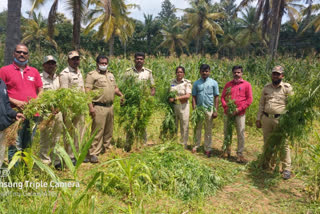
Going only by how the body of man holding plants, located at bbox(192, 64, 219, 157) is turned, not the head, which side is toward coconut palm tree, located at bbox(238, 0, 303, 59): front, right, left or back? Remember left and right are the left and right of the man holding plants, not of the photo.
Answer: back

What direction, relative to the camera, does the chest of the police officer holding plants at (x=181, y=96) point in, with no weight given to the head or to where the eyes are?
toward the camera

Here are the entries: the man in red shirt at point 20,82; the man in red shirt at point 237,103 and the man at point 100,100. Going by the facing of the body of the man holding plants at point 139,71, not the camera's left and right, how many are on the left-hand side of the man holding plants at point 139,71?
1

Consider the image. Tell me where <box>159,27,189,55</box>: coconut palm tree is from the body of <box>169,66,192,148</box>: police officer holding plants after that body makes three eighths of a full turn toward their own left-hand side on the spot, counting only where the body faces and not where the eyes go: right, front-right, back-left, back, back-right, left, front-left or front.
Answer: front-left

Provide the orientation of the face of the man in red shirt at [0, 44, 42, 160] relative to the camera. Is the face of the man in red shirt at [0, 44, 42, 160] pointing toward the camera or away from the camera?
toward the camera

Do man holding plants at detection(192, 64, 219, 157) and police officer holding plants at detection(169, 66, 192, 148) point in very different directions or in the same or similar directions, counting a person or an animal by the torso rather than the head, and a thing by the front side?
same or similar directions

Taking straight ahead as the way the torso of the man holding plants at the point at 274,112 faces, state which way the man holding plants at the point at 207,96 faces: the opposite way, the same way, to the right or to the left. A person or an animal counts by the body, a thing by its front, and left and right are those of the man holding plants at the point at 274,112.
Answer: the same way

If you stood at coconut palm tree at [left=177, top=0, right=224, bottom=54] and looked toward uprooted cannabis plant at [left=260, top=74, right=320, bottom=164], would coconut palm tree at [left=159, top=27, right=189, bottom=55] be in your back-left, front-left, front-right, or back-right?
back-right

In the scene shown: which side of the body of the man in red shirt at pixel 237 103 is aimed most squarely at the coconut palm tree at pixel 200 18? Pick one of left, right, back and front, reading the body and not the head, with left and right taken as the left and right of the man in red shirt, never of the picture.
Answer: back

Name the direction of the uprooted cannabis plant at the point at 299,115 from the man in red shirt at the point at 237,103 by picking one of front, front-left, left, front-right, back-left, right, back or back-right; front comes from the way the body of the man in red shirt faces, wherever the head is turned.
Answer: front-left

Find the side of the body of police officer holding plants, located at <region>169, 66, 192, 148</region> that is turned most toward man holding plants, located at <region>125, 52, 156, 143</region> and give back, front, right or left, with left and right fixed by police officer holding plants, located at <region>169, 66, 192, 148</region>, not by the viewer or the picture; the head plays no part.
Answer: right

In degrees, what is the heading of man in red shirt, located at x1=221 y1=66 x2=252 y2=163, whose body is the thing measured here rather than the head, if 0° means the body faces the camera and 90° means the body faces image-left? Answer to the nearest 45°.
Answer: approximately 0°

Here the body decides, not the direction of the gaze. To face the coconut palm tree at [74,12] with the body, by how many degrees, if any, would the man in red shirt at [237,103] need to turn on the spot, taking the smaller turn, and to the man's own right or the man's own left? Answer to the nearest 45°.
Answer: approximately 135° to the man's own right

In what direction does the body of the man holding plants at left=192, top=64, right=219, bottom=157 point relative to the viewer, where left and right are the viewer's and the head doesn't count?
facing the viewer

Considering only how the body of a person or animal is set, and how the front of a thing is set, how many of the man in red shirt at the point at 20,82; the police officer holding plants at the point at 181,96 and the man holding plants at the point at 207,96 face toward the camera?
3

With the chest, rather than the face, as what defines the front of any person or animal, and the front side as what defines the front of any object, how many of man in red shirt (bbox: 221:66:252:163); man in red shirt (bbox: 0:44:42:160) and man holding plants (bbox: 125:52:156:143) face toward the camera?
3

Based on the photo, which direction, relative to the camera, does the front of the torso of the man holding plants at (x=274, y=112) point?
toward the camera

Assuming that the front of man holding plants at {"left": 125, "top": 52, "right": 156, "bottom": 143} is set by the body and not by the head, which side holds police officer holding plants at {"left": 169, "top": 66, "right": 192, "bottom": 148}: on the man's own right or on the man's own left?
on the man's own left
